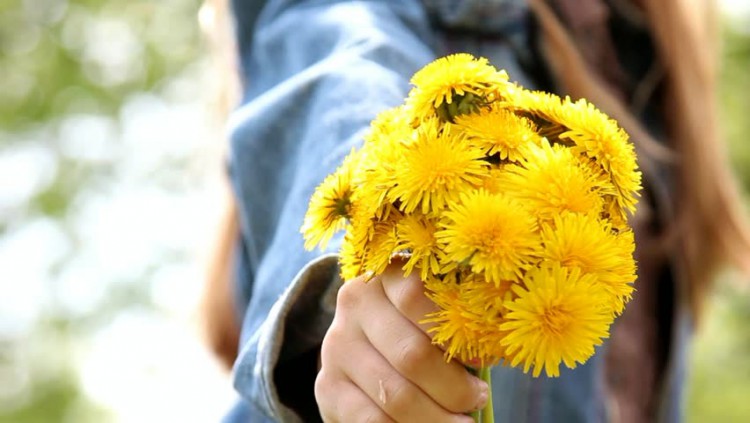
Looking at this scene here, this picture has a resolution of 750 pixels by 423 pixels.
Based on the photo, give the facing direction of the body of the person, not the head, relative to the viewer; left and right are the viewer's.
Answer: facing the viewer
